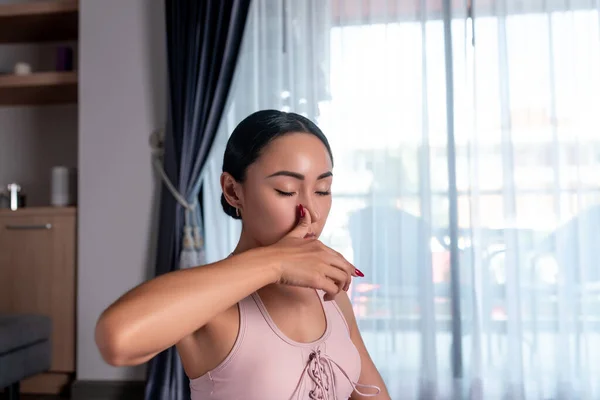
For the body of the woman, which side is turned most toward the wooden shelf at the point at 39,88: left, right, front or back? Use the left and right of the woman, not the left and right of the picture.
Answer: back

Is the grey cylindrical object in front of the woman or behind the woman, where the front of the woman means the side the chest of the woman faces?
behind

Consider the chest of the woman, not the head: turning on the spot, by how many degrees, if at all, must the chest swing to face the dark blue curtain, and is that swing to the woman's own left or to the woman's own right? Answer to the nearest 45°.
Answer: approximately 135° to the woman's own left

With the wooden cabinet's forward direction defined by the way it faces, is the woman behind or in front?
in front

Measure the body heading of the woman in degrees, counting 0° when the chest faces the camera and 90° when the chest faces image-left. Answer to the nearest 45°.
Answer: approximately 315°

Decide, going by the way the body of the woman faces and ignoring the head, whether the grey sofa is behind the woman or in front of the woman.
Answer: behind

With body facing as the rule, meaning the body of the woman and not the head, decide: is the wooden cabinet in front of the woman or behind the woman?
behind

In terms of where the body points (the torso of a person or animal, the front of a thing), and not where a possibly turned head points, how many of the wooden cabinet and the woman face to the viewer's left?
0

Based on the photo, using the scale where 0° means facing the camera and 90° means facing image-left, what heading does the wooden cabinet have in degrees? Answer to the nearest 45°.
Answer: approximately 0°
